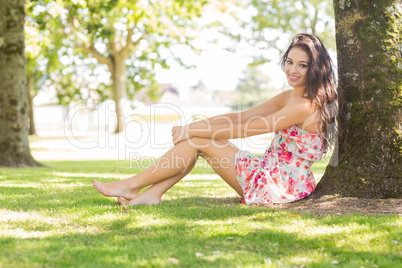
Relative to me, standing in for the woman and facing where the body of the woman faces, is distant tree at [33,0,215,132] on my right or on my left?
on my right

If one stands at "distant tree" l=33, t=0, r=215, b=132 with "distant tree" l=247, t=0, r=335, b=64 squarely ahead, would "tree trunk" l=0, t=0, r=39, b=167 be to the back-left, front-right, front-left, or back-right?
back-right

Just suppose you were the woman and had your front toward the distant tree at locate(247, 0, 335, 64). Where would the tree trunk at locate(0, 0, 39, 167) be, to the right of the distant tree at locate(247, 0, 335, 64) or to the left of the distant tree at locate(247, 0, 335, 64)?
left

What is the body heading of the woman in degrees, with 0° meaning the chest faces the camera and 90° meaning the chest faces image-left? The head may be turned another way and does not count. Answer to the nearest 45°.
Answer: approximately 90°

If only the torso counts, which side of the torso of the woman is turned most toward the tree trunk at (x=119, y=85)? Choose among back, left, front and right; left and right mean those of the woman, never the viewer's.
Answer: right

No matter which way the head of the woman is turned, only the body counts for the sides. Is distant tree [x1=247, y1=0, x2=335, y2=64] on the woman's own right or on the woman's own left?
on the woman's own right

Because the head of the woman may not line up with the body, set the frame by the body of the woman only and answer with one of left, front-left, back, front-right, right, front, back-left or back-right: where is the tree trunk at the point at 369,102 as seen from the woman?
back
